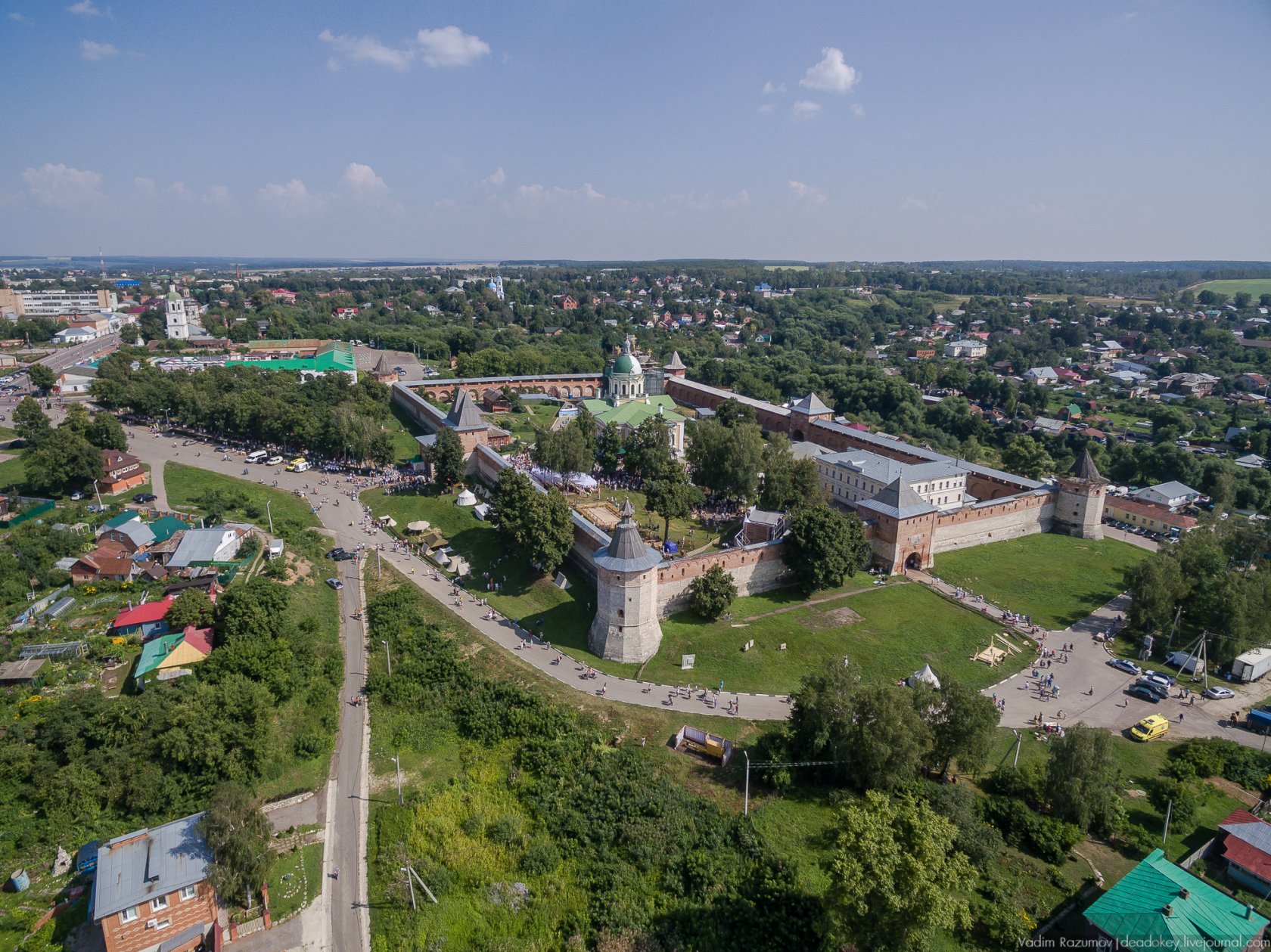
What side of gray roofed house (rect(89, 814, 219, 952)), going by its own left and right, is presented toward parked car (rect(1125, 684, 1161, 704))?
left

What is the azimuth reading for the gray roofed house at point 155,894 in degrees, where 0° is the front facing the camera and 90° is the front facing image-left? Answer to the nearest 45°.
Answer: approximately 0°

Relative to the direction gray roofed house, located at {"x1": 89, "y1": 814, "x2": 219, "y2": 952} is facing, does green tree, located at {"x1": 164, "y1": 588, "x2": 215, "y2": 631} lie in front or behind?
behind

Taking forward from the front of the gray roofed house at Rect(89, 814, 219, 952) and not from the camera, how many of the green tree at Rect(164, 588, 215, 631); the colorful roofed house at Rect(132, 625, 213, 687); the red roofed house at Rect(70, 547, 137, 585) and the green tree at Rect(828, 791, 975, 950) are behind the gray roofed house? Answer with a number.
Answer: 3

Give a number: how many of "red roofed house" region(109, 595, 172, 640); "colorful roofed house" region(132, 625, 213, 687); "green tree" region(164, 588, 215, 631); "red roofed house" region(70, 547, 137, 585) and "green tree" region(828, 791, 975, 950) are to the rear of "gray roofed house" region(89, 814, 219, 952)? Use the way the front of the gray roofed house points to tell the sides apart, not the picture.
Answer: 4

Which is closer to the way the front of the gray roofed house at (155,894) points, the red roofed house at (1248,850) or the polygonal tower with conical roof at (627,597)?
the red roofed house

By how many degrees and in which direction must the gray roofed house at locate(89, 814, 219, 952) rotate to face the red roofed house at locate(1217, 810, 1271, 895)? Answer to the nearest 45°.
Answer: approximately 45° to its left

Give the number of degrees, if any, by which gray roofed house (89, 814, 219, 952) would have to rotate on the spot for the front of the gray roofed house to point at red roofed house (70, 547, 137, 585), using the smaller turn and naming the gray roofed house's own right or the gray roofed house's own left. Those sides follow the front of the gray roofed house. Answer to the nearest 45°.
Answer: approximately 180°

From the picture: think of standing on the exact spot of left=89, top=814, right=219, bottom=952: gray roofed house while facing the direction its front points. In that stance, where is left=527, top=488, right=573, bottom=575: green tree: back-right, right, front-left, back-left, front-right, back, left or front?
back-left

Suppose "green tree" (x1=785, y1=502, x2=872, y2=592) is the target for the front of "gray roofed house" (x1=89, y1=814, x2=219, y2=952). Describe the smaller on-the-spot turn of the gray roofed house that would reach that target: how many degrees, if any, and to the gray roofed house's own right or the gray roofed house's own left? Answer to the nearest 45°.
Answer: approximately 90° to the gray roofed house's own left

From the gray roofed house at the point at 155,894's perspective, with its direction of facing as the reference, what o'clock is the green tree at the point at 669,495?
The green tree is roughly at 8 o'clock from the gray roofed house.

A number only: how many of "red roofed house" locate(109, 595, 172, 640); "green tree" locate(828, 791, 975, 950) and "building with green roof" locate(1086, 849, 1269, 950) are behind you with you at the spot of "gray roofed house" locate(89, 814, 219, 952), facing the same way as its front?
1

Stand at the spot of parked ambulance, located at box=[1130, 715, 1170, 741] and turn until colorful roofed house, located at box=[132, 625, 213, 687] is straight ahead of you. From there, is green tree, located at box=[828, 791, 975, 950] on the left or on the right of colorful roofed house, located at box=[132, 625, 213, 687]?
left

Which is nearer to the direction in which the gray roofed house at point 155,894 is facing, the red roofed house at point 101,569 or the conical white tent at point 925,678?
the conical white tent
